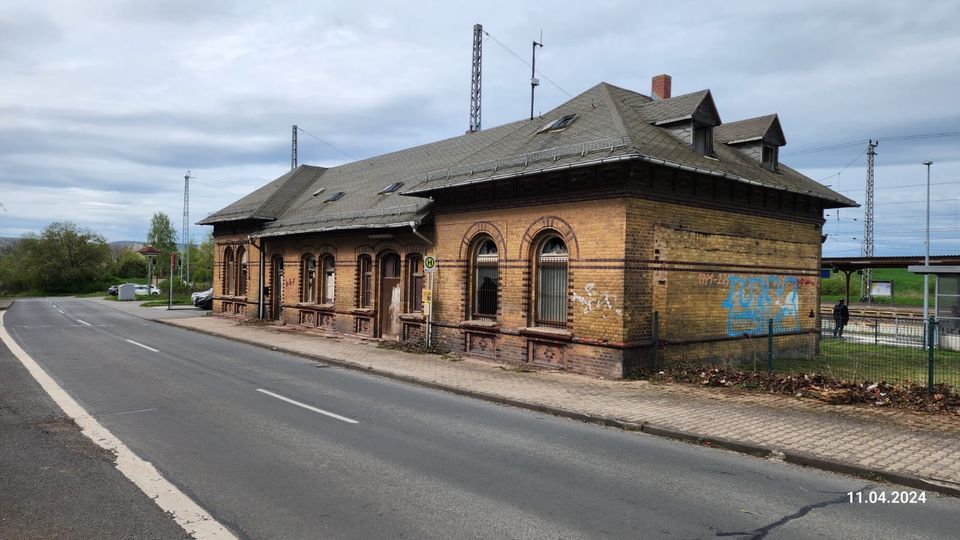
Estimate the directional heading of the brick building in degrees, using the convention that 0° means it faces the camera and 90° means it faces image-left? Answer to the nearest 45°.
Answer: approximately 45°

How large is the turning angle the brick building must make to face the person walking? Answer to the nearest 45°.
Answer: approximately 180°

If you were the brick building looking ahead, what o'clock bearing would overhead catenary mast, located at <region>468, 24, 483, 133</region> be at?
The overhead catenary mast is roughly at 4 o'clock from the brick building.

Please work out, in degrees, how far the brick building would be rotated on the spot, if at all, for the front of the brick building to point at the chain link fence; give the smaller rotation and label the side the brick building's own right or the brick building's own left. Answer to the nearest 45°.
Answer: approximately 135° to the brick building's own left
